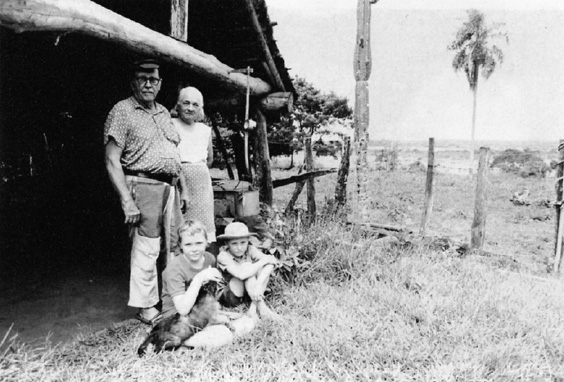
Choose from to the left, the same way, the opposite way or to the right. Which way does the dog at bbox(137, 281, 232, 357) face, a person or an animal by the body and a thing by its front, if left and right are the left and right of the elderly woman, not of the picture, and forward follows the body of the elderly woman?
to the left

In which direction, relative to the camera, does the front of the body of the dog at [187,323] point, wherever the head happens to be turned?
to the viewer's right

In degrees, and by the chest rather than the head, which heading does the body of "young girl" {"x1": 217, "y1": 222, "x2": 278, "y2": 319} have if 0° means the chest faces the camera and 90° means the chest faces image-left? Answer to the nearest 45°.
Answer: approximately 315°

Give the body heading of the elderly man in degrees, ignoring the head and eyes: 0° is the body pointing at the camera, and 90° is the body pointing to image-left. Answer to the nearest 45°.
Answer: approximately 315°

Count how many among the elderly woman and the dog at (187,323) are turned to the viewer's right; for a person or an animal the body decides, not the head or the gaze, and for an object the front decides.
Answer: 1
